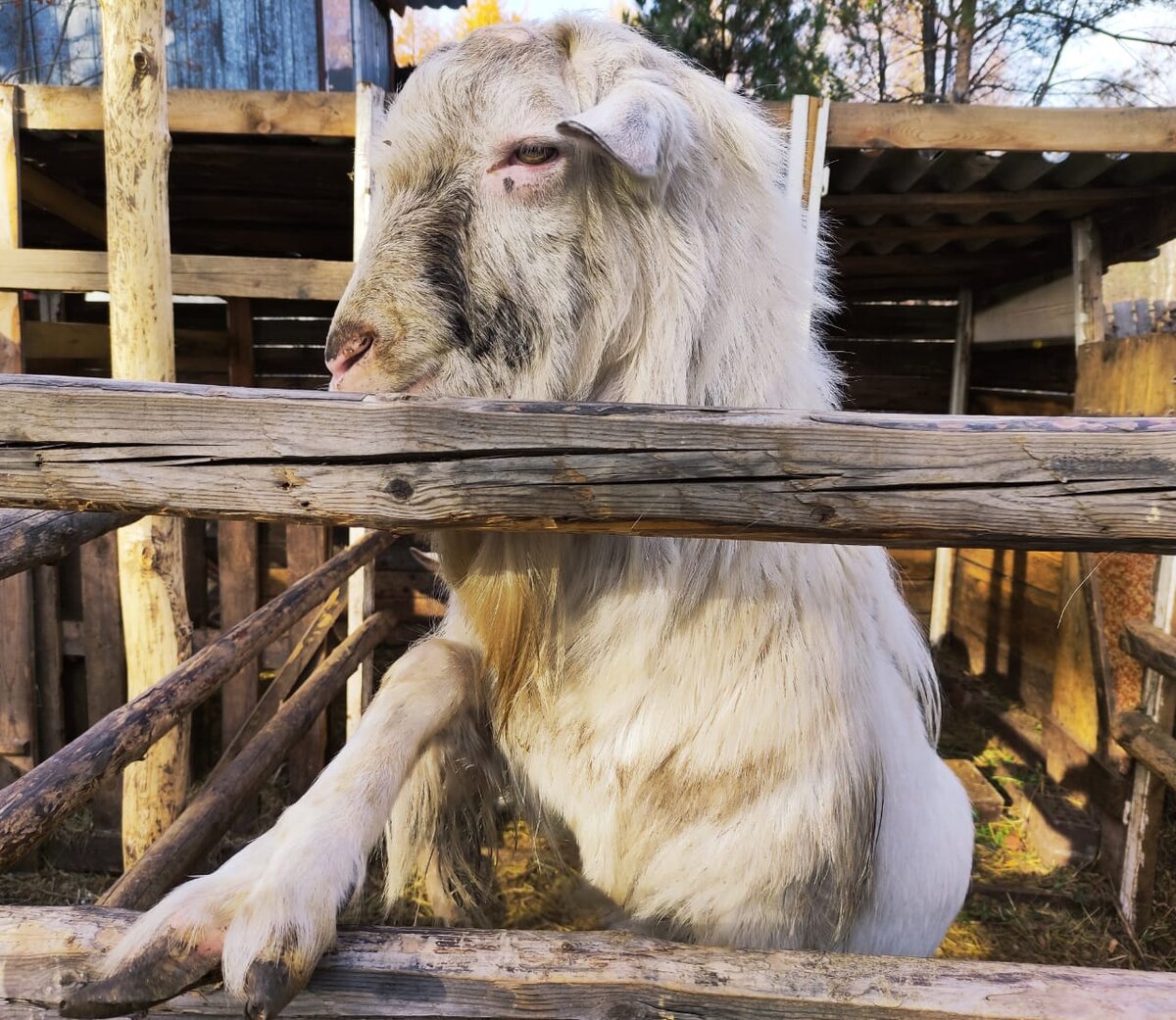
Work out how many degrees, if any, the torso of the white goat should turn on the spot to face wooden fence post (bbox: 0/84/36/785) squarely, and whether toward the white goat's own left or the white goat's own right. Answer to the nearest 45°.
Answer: approximately 90° to the white goat's own right

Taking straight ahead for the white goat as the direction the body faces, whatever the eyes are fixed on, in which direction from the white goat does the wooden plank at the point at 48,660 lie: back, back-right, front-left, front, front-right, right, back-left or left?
right

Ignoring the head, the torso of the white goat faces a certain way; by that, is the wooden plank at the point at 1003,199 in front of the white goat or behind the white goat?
behind

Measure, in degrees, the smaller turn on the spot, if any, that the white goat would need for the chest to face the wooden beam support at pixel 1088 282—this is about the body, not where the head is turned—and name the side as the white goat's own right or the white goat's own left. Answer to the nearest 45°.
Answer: approximately 180°

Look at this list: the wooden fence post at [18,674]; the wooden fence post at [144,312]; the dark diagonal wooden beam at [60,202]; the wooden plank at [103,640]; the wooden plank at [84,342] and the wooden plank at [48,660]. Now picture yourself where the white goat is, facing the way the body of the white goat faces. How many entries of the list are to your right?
6

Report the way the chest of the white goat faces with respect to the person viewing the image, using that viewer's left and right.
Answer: facing the viewer and to the left of the viewer

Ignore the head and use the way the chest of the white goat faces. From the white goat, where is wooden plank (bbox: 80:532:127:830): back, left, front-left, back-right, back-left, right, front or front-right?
right

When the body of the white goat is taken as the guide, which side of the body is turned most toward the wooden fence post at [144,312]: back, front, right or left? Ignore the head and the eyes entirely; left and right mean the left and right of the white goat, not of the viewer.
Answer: right

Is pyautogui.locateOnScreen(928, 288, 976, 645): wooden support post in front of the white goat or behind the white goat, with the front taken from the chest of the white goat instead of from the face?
behind
